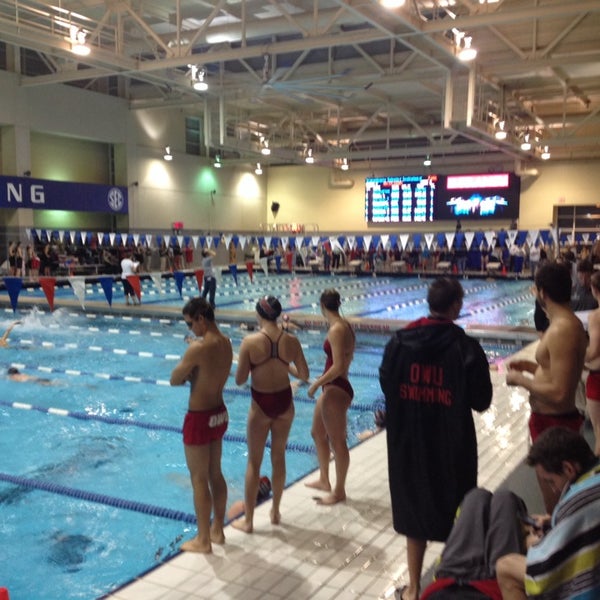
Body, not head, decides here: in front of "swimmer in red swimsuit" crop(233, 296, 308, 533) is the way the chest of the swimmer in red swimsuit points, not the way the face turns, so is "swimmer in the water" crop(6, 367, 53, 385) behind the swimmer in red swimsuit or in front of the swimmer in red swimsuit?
in front

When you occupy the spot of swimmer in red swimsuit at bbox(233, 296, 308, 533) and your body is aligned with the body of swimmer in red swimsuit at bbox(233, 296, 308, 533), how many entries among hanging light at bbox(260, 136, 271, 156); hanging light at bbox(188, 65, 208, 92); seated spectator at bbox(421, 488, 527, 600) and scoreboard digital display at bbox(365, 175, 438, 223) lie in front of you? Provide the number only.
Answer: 3

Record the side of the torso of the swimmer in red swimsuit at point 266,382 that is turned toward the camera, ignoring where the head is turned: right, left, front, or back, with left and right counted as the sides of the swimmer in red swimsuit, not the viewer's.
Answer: back

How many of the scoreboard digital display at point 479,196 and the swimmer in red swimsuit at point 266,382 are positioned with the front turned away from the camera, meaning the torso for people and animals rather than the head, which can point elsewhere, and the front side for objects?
1

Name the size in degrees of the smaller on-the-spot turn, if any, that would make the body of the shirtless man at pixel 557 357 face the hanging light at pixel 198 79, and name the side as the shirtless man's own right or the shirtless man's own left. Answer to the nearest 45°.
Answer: approximately 45° to the shirtless man's own right

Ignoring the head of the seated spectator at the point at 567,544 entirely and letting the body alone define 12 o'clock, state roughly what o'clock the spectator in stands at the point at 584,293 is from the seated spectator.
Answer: The spectator in stands is roughly at 3 o'clock from the seated spectator.

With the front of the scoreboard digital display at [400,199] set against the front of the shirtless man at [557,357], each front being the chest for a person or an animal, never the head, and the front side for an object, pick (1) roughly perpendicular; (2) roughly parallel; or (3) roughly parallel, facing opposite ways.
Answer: roughly perpendicular

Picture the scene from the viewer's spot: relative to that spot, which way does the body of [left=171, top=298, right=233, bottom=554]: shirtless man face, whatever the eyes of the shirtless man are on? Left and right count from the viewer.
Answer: facing away from the viewer and to the left of the viewer

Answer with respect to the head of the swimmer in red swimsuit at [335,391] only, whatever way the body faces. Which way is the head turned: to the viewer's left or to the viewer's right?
to the viewer's left

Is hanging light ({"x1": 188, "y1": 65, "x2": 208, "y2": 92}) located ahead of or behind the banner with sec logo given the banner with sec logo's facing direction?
ahead

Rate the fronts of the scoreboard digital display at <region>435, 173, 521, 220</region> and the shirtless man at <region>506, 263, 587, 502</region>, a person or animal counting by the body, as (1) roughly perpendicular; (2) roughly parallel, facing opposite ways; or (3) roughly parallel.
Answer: roughly perpendicular

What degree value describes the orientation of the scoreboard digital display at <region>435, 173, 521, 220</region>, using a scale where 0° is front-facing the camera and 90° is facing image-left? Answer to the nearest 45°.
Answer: approximately 0°
